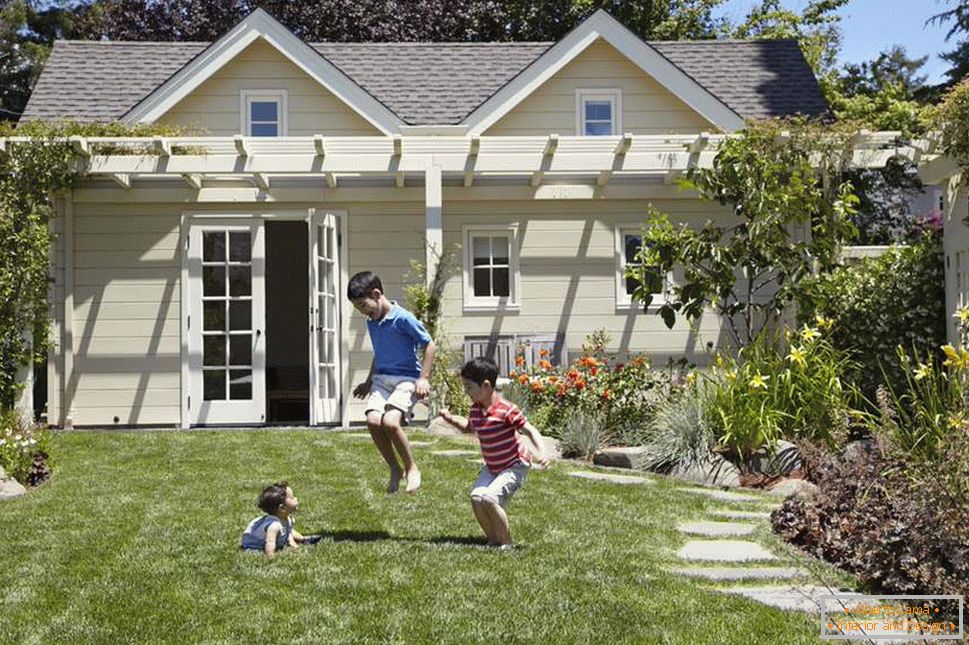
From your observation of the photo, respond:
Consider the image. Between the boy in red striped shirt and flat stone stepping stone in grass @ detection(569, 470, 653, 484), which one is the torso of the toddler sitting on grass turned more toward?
the boy in red striped shirt

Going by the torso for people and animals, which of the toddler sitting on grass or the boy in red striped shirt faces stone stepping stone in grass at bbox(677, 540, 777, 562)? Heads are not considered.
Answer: the toddler sitting on grass

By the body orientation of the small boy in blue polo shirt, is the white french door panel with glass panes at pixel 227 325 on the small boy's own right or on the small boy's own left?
on the small boy's own right

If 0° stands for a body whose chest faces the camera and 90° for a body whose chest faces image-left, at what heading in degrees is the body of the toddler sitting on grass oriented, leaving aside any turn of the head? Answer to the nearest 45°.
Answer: approximately 270°
